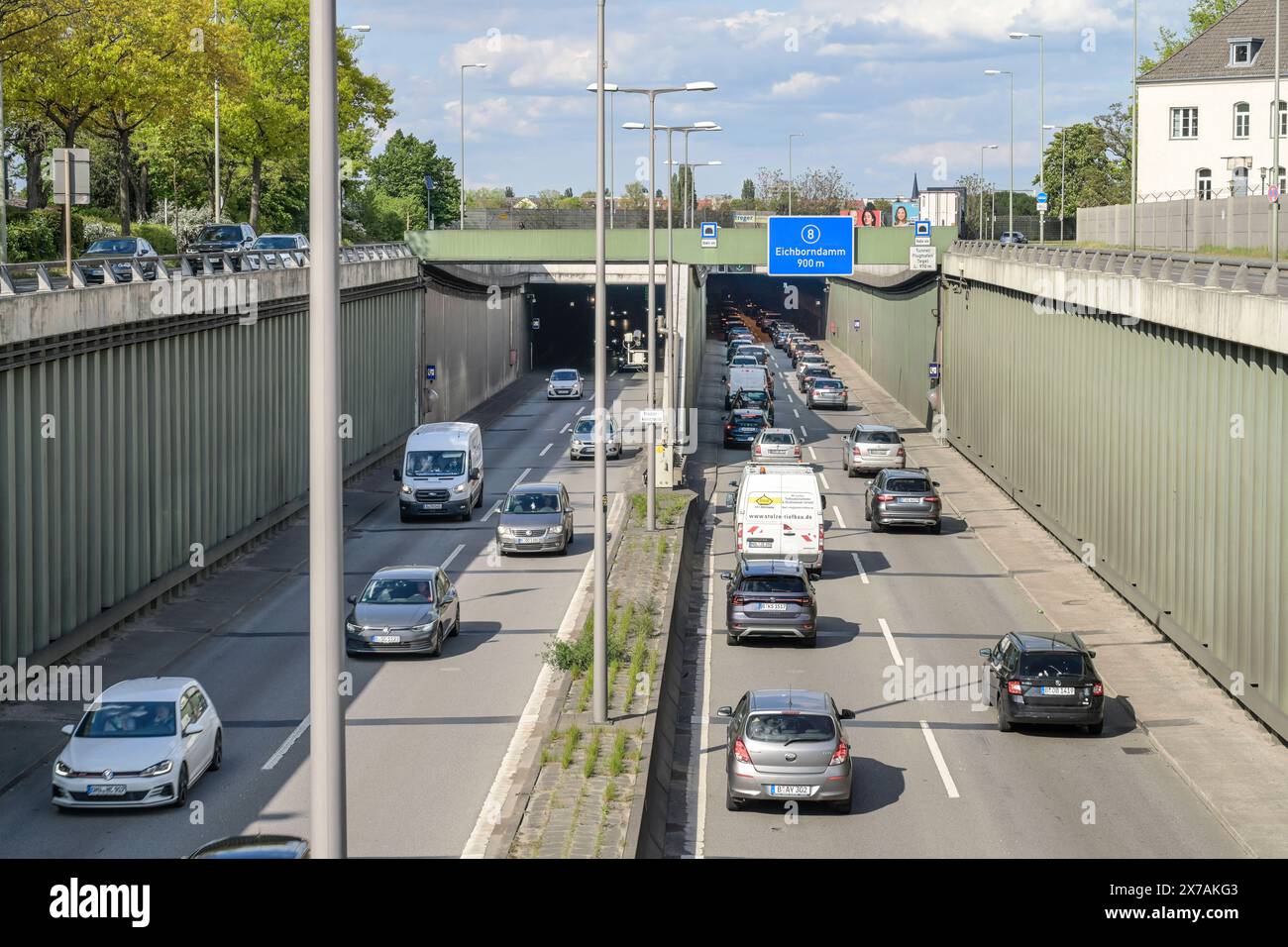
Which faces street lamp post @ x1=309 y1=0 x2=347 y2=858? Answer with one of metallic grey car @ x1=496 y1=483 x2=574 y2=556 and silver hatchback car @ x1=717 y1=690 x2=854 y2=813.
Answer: the metallic grey car

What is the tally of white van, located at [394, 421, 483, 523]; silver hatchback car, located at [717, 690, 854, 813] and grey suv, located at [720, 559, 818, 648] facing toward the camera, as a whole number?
1

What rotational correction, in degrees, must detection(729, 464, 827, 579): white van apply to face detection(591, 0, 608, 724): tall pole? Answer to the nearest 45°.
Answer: approximately 180°

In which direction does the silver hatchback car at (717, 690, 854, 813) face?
away from the camera

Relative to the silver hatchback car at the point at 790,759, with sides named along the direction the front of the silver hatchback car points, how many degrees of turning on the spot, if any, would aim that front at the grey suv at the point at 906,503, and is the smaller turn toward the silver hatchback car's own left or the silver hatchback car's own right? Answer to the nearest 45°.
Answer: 0° — it already faces it

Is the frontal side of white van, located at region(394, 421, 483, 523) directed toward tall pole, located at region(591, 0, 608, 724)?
yes

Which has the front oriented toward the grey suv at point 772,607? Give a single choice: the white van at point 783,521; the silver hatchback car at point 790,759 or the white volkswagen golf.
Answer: the silver hatchback car

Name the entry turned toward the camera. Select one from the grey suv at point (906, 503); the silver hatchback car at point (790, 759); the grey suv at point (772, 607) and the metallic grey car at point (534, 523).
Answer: the metallic grey car

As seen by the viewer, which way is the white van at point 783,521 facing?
away from the camera

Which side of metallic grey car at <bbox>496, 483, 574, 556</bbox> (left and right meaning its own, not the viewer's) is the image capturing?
front

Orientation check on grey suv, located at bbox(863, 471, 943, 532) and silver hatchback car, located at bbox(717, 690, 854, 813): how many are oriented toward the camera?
0

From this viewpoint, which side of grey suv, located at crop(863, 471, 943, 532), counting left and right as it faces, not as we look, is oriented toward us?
back

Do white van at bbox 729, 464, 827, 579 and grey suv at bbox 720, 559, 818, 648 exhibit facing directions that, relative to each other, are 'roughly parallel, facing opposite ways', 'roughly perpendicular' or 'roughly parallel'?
roughly parallel

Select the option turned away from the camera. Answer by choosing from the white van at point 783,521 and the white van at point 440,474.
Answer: the white van at point 783,521

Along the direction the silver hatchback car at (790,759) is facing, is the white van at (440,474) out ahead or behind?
ahead

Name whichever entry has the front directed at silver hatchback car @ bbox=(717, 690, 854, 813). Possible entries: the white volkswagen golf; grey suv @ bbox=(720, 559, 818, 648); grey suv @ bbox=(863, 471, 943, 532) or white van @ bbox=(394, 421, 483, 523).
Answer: the white van

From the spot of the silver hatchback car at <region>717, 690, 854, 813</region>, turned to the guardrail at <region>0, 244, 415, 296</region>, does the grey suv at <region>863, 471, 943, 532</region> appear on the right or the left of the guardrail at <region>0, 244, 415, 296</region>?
right
